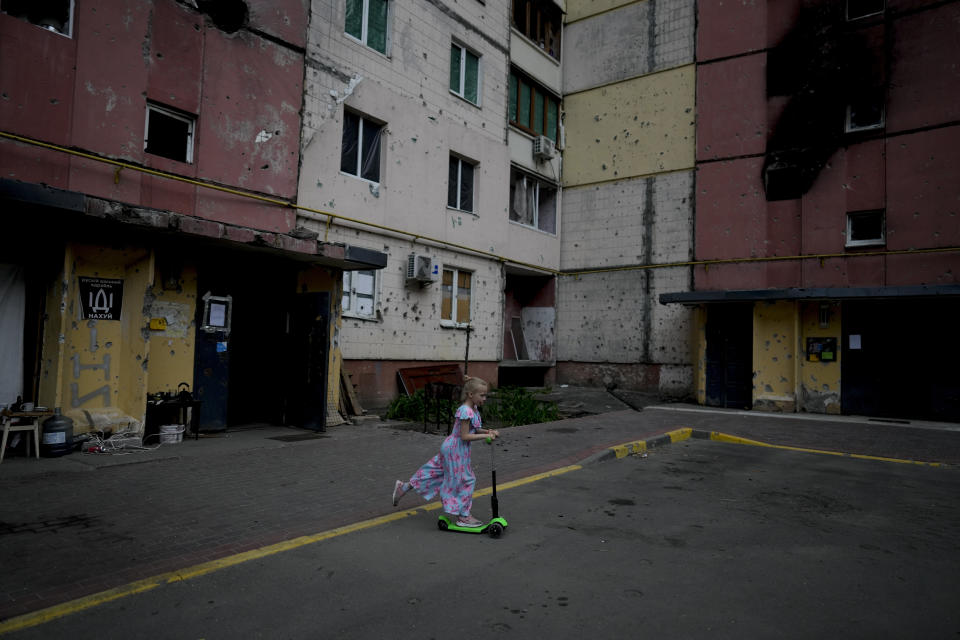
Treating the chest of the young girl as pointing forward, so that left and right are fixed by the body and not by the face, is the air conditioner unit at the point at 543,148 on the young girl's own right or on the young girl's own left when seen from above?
on the young girl's own left

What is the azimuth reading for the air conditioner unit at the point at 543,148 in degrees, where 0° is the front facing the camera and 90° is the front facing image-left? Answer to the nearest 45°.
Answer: approximately 315°

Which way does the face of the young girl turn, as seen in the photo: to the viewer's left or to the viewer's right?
to the viewer's right

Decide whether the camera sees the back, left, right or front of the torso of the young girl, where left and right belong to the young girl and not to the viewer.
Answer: right

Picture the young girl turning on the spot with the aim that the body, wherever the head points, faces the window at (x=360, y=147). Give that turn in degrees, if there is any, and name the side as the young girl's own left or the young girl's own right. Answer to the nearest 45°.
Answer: approximately 90° to the young girl's own left

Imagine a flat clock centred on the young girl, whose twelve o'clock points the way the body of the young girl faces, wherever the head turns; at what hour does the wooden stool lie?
The wooden stool is roughly at 7 o'clock from the young girl.

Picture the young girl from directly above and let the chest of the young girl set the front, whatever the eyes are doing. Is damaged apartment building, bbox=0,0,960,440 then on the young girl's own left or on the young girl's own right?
on the young girl's own left
